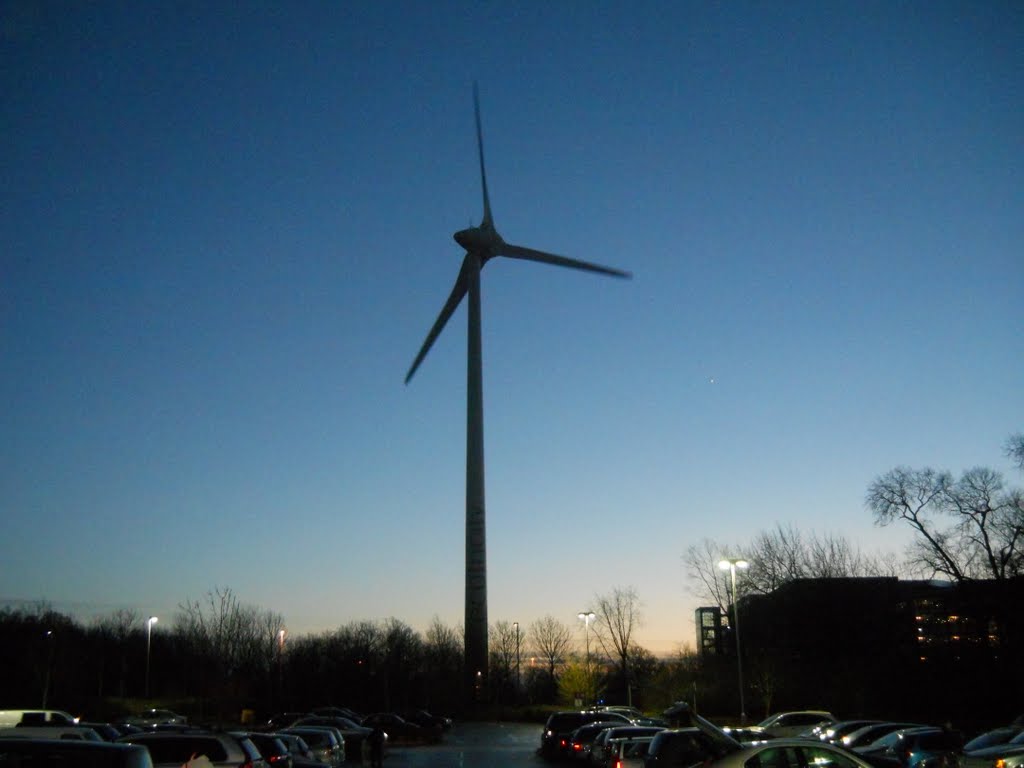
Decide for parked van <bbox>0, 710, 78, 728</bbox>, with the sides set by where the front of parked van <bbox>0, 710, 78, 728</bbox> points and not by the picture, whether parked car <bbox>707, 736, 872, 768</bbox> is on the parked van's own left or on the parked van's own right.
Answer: on the parked van's own right

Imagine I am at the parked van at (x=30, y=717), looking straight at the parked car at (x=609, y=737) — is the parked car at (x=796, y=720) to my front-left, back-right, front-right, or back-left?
front-left

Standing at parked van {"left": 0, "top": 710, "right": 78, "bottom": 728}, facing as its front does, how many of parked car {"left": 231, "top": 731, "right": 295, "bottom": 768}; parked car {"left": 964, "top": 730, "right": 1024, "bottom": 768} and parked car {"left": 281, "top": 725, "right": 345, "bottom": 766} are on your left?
0

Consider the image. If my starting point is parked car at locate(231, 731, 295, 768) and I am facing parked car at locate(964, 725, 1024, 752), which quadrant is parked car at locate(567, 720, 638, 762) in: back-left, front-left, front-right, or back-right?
front-left
